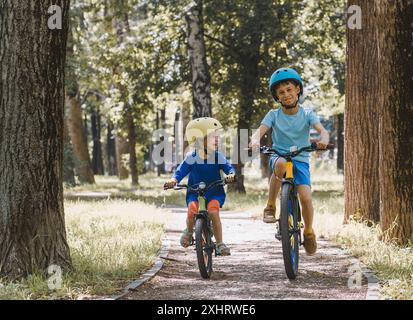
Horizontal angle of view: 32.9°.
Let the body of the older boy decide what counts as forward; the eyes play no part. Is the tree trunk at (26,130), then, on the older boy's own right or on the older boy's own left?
on the older boy's own right

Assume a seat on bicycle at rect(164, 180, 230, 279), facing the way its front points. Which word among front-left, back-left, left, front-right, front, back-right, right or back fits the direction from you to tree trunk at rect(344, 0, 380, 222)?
back-left

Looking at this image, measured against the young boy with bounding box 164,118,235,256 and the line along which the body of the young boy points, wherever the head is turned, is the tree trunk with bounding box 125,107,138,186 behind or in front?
behind

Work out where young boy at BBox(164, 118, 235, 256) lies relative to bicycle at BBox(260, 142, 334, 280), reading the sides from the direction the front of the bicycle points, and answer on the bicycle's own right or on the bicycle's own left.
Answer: on the bicycle's own right

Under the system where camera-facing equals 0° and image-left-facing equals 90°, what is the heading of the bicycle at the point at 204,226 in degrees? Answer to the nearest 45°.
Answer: approximately 0°

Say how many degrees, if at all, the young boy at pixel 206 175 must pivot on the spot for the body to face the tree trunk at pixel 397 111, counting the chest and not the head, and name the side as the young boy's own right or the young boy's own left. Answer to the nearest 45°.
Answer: approximately 90° to the young boy's own left

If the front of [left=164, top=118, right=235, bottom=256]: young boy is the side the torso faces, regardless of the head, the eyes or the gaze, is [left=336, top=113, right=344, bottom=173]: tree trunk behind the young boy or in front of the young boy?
behind

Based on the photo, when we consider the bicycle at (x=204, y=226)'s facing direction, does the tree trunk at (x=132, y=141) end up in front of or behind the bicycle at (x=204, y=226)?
behind
